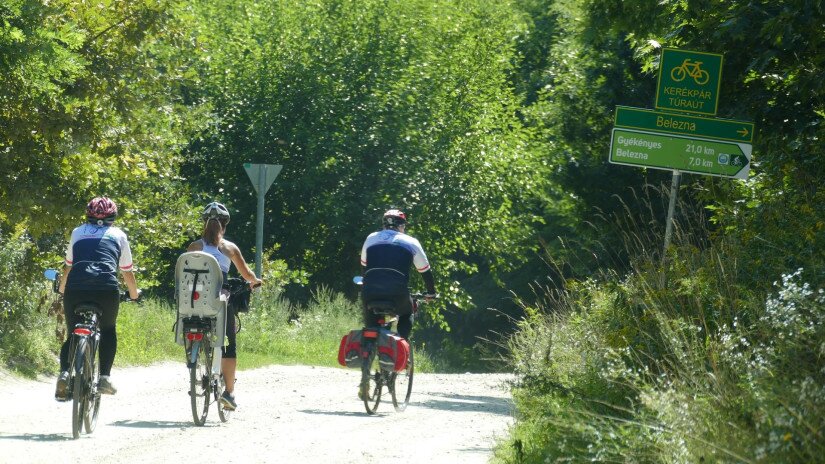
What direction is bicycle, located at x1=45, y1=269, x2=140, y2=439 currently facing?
away from the camera

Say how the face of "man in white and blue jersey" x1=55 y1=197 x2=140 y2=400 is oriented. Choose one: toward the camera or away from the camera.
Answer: away from the camera

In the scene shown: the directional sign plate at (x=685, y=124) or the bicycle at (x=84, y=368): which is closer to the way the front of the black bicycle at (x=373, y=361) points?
the directional sign plate

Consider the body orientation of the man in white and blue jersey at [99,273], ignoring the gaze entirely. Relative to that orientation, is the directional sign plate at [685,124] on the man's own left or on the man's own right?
on the man's own right

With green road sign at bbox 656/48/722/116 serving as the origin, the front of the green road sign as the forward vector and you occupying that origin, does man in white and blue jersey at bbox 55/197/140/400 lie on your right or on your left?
on your right

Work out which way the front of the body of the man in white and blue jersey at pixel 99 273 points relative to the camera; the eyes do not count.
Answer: away from the camera

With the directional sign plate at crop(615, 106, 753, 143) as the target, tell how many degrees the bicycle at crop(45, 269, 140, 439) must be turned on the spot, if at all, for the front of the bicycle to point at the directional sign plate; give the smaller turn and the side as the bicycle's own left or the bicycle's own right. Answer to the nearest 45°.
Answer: approximately 90° to the bicycle's own right

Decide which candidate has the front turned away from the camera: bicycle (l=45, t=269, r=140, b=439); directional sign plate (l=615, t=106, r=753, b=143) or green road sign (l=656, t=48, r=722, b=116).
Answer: the bicycle

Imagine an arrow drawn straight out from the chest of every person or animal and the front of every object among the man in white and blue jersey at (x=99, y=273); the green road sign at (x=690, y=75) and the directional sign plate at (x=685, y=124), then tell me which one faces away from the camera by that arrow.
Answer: the man in white and blue jersey

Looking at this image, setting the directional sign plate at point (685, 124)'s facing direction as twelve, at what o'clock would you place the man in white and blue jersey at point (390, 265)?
The man in white and blue jersey is roughly at 3 o'clock from the directional sign plate.

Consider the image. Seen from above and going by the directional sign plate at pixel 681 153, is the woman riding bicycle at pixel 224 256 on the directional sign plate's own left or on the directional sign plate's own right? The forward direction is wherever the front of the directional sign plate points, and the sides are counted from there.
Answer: on the directional sign plate's own right
